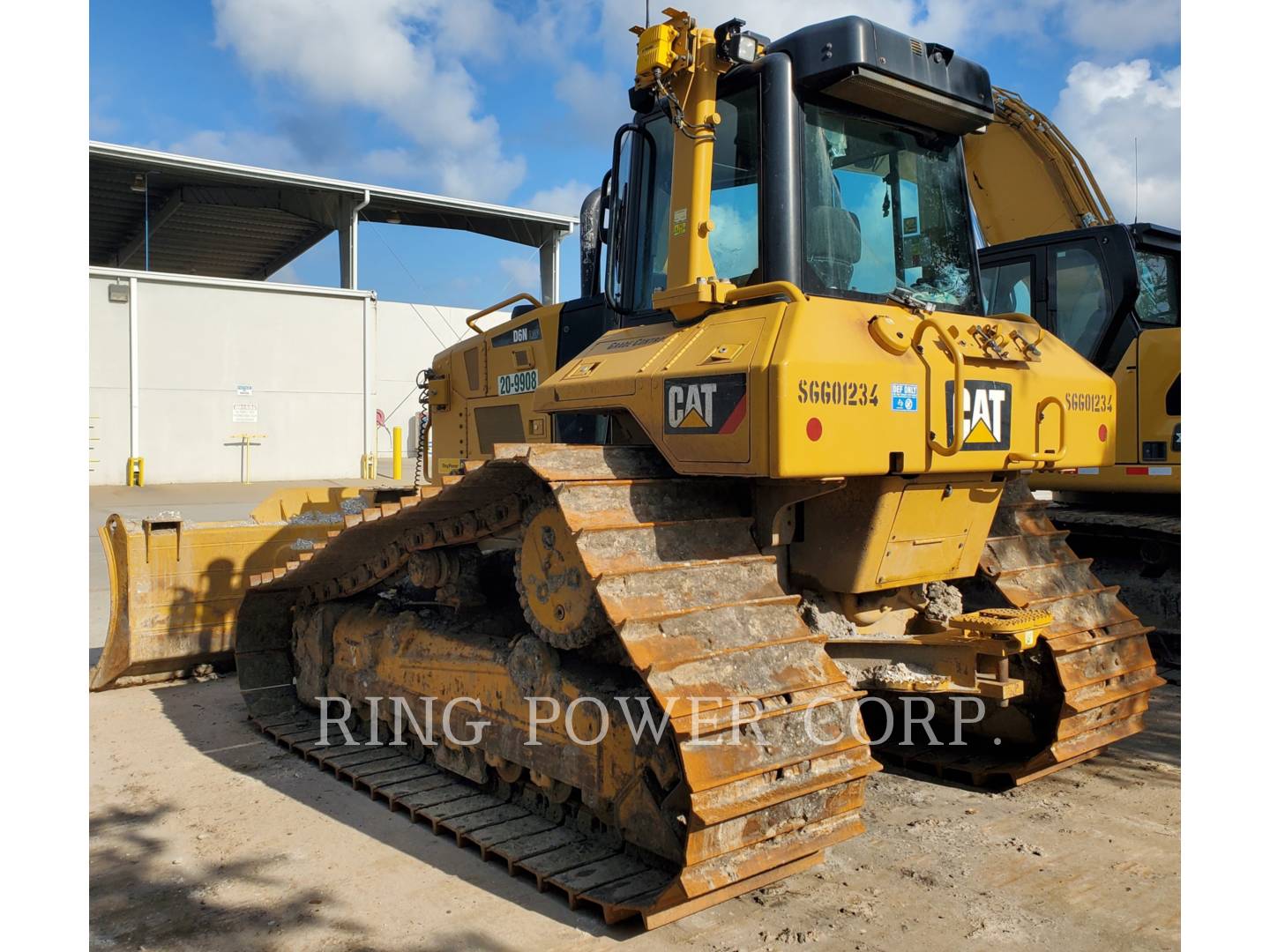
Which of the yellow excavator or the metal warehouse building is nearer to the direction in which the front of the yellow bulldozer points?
the metal warehouse building

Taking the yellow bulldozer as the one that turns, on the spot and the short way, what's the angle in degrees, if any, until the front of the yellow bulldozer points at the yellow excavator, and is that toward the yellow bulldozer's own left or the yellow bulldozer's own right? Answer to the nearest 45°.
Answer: approximately 90° to the yellow bulldozer's own right

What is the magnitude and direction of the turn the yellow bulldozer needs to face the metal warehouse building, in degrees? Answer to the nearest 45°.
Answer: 0° — it already faces it

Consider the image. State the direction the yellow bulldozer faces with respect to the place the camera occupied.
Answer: facing away from the viewer and to the left of the viewer

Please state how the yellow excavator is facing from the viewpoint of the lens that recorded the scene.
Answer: facing away from the viewer and to the left of the viewer
